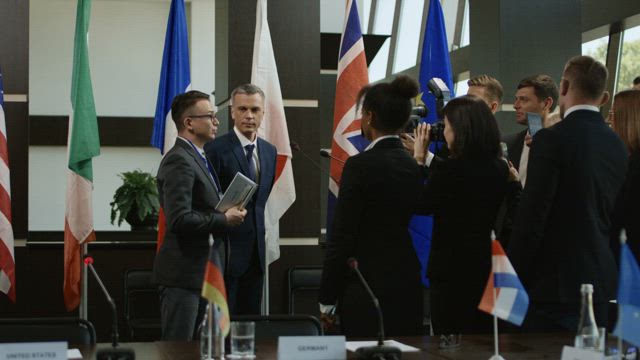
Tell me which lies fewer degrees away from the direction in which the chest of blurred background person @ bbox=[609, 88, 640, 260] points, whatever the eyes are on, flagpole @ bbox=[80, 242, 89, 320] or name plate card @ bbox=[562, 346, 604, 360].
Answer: the flagpole

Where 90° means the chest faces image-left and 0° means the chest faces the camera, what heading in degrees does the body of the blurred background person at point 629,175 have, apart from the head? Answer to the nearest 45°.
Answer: approximately 135°

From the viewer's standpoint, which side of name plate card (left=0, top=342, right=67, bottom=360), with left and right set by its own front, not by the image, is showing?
front

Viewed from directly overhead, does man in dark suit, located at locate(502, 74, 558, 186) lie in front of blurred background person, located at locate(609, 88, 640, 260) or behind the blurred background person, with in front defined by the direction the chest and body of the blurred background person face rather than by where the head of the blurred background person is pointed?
in front

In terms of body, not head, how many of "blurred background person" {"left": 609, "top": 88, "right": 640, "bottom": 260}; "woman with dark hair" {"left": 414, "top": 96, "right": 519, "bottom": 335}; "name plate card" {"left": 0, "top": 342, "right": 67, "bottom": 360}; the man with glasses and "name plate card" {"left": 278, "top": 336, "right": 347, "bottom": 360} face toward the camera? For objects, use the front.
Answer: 2

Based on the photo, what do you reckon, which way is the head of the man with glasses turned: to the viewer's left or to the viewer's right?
to the viewer's right

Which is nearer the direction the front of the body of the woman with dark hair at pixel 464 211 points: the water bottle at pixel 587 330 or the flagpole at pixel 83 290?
the flagpole

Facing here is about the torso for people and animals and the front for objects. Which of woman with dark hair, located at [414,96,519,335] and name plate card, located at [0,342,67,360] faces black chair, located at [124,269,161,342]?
the woman with dark hair

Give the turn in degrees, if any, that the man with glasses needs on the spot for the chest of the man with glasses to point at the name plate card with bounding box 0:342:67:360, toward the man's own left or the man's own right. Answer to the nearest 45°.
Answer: approximately 90° to the man's own right

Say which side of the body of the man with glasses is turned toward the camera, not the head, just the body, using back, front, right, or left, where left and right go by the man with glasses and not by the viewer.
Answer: right

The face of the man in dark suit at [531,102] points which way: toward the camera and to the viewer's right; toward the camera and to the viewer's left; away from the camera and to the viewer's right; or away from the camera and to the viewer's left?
toward the camera and to the viewer's left

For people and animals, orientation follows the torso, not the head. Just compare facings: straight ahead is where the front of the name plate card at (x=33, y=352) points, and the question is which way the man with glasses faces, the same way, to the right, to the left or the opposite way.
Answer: to the left

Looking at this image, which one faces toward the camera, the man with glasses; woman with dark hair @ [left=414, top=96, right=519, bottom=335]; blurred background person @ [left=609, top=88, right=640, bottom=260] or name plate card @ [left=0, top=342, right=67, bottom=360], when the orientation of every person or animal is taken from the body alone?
the name plate card

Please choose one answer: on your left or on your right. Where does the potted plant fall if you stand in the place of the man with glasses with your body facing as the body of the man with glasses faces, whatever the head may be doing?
on your left

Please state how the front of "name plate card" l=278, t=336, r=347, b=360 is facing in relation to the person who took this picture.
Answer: facing the viewer

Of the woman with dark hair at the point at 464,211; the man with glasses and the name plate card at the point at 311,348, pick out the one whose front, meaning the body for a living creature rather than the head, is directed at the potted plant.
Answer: the woman with dark hair
